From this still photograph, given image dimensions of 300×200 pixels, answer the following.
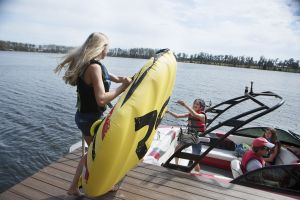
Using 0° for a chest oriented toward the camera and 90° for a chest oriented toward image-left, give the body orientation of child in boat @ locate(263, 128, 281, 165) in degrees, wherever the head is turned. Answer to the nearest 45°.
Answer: approximately 90°
